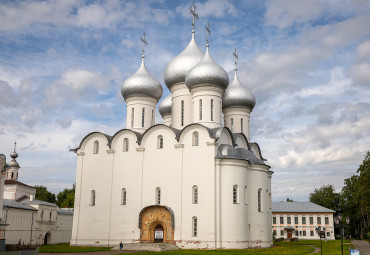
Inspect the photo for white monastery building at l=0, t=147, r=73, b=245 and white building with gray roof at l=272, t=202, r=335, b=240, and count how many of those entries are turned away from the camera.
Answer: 0

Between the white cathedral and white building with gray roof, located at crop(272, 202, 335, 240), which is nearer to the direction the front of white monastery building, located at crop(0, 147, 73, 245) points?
the white cathedral

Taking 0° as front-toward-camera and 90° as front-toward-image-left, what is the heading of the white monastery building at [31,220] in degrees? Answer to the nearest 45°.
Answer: approximately 315°

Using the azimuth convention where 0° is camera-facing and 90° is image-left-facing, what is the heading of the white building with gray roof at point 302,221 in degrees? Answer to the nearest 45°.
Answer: approximately 0°

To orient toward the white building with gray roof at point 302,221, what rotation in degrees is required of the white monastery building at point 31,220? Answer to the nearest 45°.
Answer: approximately 45° to its left
